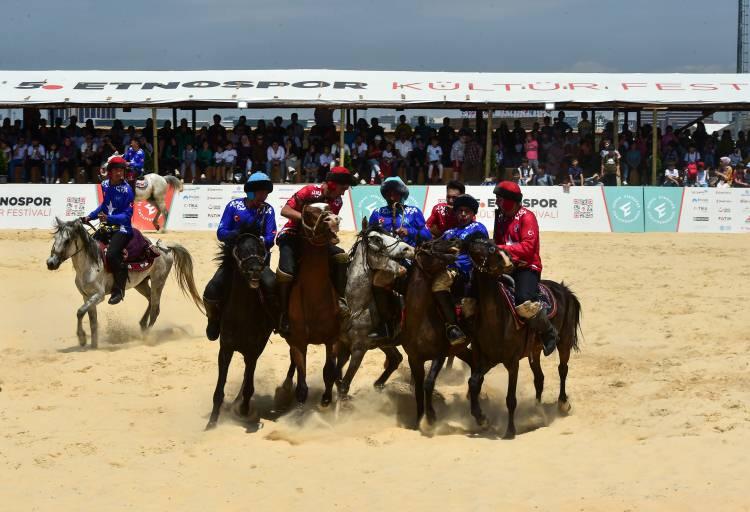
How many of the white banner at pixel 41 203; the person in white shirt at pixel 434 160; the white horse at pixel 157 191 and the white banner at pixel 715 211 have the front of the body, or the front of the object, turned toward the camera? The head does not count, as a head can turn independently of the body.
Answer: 3

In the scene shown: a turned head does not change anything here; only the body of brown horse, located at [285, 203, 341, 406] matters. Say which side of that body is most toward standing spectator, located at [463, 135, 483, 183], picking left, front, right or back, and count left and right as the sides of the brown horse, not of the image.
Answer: back

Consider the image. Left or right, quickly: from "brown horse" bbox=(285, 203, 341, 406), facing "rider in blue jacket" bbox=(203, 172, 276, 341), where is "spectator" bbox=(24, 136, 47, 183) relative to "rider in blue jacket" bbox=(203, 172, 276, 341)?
right

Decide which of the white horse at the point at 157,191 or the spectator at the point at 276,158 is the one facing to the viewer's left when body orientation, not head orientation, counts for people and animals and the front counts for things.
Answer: the white horse

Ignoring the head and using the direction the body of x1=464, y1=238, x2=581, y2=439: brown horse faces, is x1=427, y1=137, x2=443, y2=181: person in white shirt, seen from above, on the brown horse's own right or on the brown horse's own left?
on the brown horse's own right

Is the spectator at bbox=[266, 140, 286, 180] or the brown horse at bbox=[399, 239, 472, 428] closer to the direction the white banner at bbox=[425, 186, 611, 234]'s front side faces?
the brown horse

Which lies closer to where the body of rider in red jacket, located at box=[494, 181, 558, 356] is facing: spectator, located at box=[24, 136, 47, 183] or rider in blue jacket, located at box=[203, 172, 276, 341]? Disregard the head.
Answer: the rider in blue jacket

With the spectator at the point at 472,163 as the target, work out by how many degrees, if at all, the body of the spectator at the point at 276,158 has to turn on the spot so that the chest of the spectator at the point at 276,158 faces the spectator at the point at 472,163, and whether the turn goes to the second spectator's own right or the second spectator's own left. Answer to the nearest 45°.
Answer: approximately 90° to the second spectator's own left

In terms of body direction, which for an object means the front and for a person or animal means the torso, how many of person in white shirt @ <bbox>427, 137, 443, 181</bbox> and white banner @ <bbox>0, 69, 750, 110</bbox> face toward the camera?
2

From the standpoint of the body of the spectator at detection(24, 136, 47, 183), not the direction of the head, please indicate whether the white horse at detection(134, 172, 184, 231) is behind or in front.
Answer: in front

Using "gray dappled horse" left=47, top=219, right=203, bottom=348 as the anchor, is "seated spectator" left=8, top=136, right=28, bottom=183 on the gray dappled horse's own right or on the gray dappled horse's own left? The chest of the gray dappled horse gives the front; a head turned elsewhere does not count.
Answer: on the gray dappled horse's own right

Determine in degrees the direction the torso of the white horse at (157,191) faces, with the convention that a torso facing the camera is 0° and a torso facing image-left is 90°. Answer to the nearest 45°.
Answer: approximately 90°

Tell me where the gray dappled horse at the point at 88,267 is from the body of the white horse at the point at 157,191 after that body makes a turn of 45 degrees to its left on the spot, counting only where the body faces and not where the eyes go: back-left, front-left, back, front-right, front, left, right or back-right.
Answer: front-left

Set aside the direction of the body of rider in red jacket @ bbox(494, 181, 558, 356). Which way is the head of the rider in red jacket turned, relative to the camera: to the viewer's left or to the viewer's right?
to the viewer's left

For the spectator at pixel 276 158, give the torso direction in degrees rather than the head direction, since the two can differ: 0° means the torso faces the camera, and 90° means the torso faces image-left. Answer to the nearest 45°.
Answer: approximately 0°
